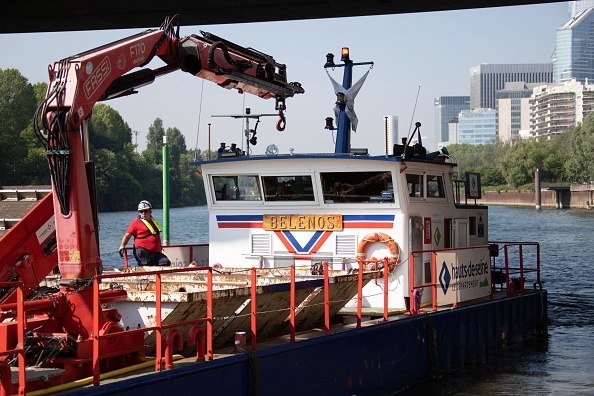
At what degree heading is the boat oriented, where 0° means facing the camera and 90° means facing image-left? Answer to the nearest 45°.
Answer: approximately 45°
